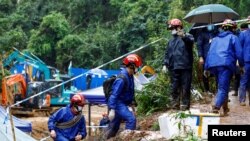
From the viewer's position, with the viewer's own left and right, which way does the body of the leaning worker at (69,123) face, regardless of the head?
facing the viewer and to the right of the viewer
